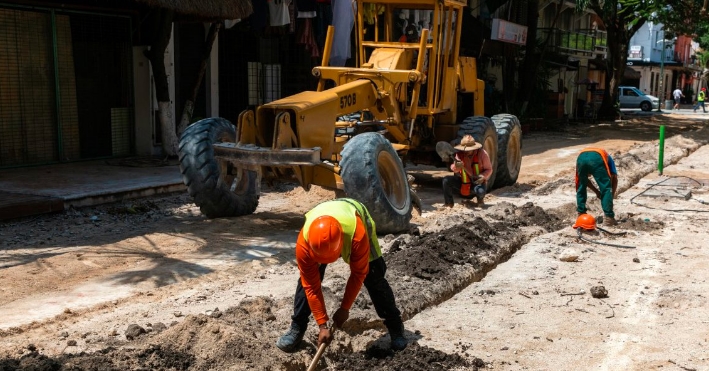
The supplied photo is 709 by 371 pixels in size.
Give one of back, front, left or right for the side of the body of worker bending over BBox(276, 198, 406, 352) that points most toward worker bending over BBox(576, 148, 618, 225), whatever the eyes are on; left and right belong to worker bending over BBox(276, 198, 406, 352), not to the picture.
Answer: back

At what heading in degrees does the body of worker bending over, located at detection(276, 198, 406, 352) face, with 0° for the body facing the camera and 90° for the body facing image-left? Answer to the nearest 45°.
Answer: approximately 45°
